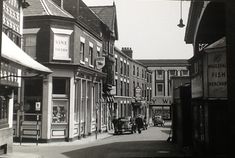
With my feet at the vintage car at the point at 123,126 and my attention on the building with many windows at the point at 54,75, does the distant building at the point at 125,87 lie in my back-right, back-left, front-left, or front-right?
back-right

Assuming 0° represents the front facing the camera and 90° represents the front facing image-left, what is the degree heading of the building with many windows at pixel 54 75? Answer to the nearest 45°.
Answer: approximately 315°

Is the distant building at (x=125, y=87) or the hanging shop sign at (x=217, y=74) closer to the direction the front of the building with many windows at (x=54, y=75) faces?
the hanging shop sign

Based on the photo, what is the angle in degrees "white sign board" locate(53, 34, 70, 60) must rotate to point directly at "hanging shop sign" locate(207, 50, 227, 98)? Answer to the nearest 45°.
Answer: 0° — it already faces it

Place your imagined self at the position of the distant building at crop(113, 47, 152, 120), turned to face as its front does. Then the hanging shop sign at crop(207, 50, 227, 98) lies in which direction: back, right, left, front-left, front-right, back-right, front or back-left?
front-right

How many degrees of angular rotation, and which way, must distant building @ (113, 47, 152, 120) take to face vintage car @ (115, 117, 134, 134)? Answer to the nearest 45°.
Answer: approximately 45° to its right

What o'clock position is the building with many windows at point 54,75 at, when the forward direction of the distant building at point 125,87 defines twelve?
The building with many windows is roughly at 2 o'clock from the distant building.

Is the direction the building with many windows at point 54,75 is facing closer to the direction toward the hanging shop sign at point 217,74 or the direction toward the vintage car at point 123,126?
the hanging shop sign

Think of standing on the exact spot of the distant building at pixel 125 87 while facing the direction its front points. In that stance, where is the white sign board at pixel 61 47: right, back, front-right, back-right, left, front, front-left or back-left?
front-right

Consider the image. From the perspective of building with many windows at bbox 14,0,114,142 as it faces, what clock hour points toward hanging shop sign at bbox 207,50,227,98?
The hanging shop sign is roughly at 1 o'clock from the building with many windows.

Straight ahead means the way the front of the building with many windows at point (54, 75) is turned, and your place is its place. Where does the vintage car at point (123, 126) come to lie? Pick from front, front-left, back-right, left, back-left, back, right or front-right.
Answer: left
